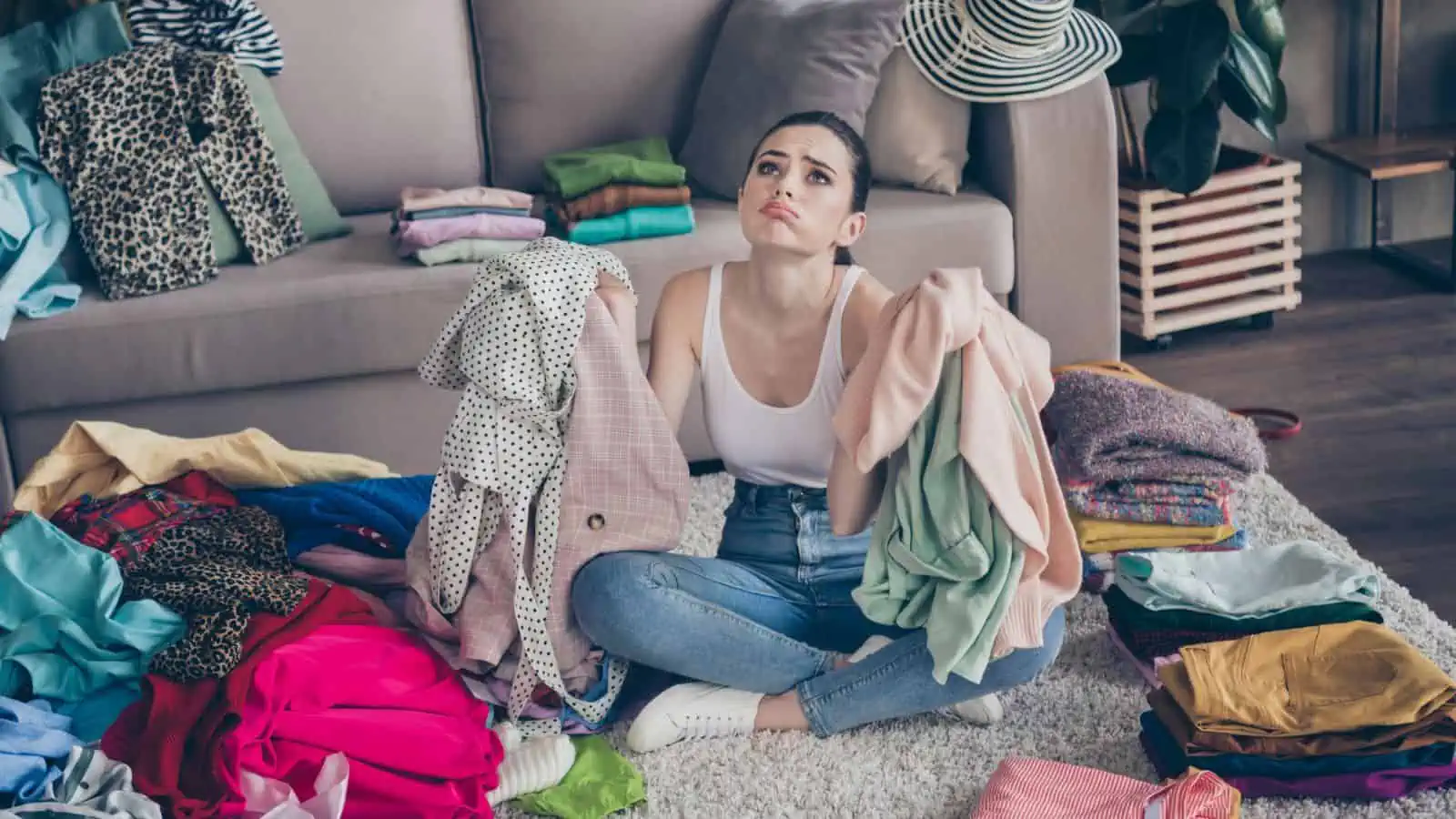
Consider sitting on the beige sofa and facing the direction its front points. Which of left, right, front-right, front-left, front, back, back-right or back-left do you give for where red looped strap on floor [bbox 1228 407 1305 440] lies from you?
left

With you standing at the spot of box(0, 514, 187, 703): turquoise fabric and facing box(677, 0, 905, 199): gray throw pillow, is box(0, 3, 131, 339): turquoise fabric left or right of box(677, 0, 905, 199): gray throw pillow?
left

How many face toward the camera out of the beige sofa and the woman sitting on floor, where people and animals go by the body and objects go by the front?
2

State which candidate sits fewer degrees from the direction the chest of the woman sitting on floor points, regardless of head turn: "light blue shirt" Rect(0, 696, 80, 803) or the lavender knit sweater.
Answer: the light blue shirt

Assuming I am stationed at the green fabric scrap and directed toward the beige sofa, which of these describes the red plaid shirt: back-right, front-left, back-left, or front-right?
front-left

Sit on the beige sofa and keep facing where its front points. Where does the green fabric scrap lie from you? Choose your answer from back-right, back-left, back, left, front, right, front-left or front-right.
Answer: front

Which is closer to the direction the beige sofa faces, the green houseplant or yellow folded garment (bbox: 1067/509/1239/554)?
the yellow folded garment

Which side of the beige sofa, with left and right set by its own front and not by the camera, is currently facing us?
front

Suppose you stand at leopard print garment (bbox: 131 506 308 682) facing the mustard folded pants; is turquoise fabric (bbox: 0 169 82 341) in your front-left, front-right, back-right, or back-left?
back-left

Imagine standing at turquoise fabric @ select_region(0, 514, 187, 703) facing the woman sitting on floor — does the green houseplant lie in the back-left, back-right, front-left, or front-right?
front-left

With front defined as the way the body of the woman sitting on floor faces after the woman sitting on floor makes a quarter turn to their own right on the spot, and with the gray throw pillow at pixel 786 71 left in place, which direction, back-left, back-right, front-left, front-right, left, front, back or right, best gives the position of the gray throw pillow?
right

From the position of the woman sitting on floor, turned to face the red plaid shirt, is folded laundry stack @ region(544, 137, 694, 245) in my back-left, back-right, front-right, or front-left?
front-right

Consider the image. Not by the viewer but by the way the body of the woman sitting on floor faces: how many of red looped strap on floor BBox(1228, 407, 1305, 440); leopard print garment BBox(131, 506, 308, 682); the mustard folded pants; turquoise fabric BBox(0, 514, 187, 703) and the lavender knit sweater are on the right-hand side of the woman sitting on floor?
2

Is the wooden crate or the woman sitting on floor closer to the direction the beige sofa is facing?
the woman sitting on floor

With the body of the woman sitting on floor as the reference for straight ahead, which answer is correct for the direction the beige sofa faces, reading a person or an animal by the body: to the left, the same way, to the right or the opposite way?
the same way

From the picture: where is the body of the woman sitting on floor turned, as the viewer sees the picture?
toward the camera

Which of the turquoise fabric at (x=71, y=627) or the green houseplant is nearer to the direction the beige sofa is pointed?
the turquoise fabric
